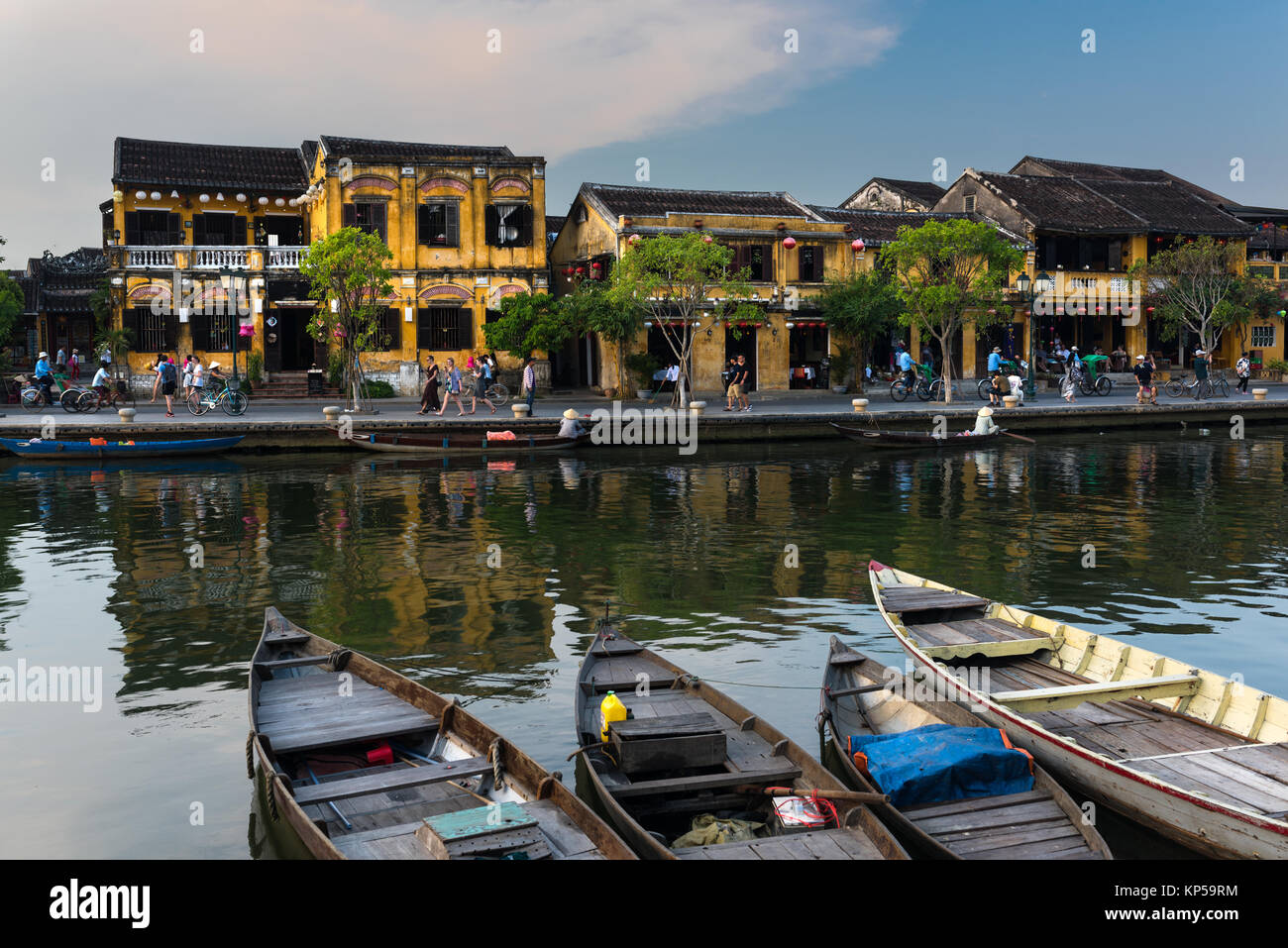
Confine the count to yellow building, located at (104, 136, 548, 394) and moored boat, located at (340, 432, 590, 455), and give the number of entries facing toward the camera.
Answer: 1

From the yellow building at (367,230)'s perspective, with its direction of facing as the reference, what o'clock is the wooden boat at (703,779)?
The wooden boat is roughly at 12 o'clock from the yellow building.

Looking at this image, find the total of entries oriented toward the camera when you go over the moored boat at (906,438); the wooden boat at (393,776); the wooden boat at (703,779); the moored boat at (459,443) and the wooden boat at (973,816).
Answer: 0

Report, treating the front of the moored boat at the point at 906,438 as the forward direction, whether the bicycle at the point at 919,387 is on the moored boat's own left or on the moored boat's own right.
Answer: on the moored boat's own right

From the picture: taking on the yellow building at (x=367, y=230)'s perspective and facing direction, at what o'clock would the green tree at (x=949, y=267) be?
The green tree is roughly at 10 o'clock from the yellow building.

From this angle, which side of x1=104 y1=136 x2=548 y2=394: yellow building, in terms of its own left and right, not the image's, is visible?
front

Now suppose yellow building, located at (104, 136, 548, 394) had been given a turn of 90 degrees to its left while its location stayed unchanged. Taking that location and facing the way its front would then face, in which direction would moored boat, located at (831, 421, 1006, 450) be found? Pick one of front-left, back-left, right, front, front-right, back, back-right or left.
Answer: front-right

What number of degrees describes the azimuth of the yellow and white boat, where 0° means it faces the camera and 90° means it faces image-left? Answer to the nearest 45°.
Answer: approximately 135°

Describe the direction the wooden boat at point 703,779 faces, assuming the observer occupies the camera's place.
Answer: facing away from the viewer and to the left of the viewer

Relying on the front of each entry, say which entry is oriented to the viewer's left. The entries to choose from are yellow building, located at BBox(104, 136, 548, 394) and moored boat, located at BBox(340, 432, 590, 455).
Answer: the moored boat

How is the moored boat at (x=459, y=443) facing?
to the viewer's left

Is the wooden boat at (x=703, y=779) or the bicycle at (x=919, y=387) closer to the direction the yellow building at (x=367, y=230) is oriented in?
the wooden boat

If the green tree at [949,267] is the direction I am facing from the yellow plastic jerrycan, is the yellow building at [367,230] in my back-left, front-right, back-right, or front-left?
front-left

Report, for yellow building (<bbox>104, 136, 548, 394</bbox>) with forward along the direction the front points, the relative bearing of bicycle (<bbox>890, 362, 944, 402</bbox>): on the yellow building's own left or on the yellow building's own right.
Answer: on the yellow building's own left

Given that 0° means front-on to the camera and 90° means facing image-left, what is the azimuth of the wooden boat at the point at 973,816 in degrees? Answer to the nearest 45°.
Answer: approximately 135°

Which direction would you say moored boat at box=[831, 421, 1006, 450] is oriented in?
to the viewer's left
